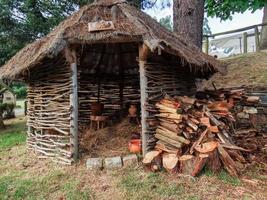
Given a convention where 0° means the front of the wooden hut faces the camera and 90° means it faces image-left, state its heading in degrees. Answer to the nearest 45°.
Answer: approximately 0°

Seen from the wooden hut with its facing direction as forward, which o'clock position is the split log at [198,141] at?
The split log is roughly at 10 o'clock from the wooden hut.

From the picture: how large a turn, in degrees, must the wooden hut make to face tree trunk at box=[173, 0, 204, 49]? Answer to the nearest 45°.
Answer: approximately 135° to its left
